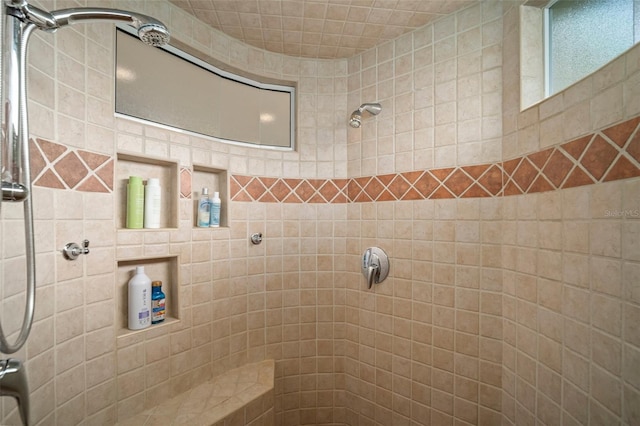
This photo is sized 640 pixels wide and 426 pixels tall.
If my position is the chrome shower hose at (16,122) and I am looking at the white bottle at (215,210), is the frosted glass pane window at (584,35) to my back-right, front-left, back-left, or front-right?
front-right

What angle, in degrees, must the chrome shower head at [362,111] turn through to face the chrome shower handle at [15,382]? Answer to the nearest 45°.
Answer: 0° — it already faces it

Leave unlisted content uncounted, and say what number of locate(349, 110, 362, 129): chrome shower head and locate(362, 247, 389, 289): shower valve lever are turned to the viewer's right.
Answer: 0

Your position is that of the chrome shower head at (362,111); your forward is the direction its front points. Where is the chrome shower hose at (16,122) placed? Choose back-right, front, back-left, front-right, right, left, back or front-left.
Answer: front

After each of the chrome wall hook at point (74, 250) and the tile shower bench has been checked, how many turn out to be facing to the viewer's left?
0

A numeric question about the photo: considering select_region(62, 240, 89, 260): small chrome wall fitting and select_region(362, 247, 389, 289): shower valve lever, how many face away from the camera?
0

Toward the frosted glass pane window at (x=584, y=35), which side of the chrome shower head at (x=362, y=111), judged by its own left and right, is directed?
left

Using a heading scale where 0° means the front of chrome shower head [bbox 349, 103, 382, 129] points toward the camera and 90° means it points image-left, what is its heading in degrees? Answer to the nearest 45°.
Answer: approximately 45°

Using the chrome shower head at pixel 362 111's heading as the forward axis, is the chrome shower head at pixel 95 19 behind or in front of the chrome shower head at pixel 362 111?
in front

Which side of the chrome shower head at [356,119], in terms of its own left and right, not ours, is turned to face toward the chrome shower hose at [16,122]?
front

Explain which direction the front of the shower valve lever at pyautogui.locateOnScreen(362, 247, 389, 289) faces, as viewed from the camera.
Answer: facing the viewer and to the left of the viewer

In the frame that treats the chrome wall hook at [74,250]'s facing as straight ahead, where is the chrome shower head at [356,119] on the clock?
The chrome shower head is roughly at 11 o'clock from the chrome wall hook.

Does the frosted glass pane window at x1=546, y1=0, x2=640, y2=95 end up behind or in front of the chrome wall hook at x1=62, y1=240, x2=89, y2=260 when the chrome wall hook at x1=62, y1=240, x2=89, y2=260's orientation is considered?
in front

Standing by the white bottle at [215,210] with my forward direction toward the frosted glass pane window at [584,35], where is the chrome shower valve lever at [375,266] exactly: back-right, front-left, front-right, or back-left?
front-left

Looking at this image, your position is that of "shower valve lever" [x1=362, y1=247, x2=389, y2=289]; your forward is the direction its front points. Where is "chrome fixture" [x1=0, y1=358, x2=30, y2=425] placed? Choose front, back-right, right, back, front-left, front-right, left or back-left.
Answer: front

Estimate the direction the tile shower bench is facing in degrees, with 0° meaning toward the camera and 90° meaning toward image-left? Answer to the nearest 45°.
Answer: approximately 315°

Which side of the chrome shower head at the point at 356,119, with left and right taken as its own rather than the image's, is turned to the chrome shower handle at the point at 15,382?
front
